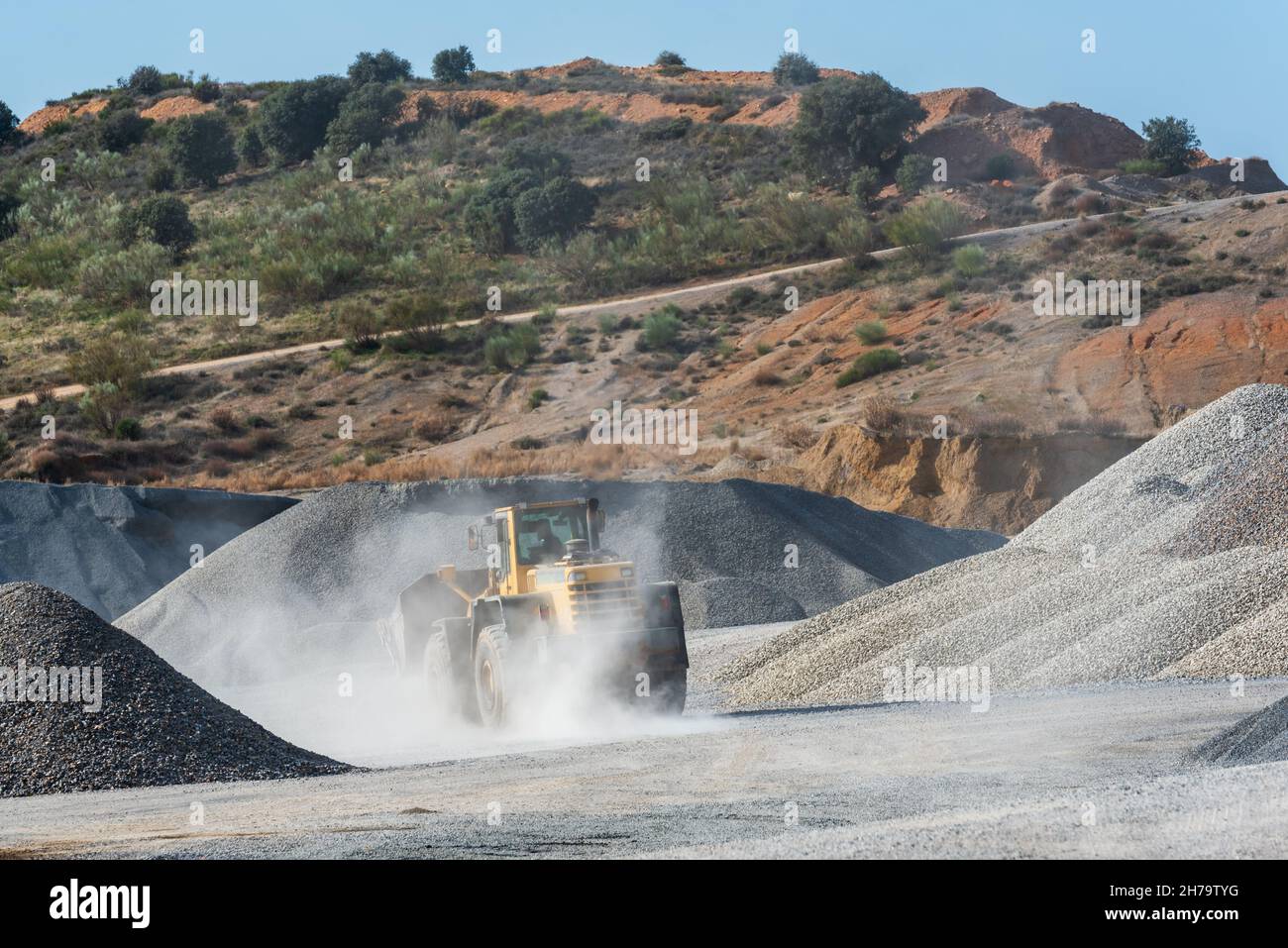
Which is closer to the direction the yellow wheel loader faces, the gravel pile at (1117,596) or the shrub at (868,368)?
the shrub

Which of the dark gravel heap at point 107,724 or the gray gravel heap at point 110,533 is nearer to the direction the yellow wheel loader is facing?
the gray gravel heap

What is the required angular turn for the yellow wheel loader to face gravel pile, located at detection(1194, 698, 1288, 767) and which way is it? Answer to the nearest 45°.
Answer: approximately 180°

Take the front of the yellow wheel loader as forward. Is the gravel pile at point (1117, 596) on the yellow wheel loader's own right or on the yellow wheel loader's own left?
on the yellow wheel loader's own right

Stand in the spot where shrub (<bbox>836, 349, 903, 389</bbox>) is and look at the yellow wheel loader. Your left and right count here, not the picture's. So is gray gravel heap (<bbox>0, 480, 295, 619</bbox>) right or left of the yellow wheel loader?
right

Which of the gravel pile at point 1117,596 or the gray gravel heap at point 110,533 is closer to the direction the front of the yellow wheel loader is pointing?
the gray gravel heap

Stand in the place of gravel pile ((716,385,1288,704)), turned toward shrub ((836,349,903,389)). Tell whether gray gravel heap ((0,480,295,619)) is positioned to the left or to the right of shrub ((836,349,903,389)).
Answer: left

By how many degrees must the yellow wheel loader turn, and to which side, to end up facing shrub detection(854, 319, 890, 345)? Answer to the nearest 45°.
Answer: approximately 45° to its right

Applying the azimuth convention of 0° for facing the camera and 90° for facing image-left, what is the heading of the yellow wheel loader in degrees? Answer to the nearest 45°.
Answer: approximately 135°

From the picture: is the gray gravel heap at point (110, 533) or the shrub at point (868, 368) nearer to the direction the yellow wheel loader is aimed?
the gray gravel heap

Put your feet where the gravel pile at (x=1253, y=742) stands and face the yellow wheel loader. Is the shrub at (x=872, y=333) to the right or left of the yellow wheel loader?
right

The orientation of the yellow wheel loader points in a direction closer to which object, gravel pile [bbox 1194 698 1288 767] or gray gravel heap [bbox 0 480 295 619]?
the gray gravel heap
